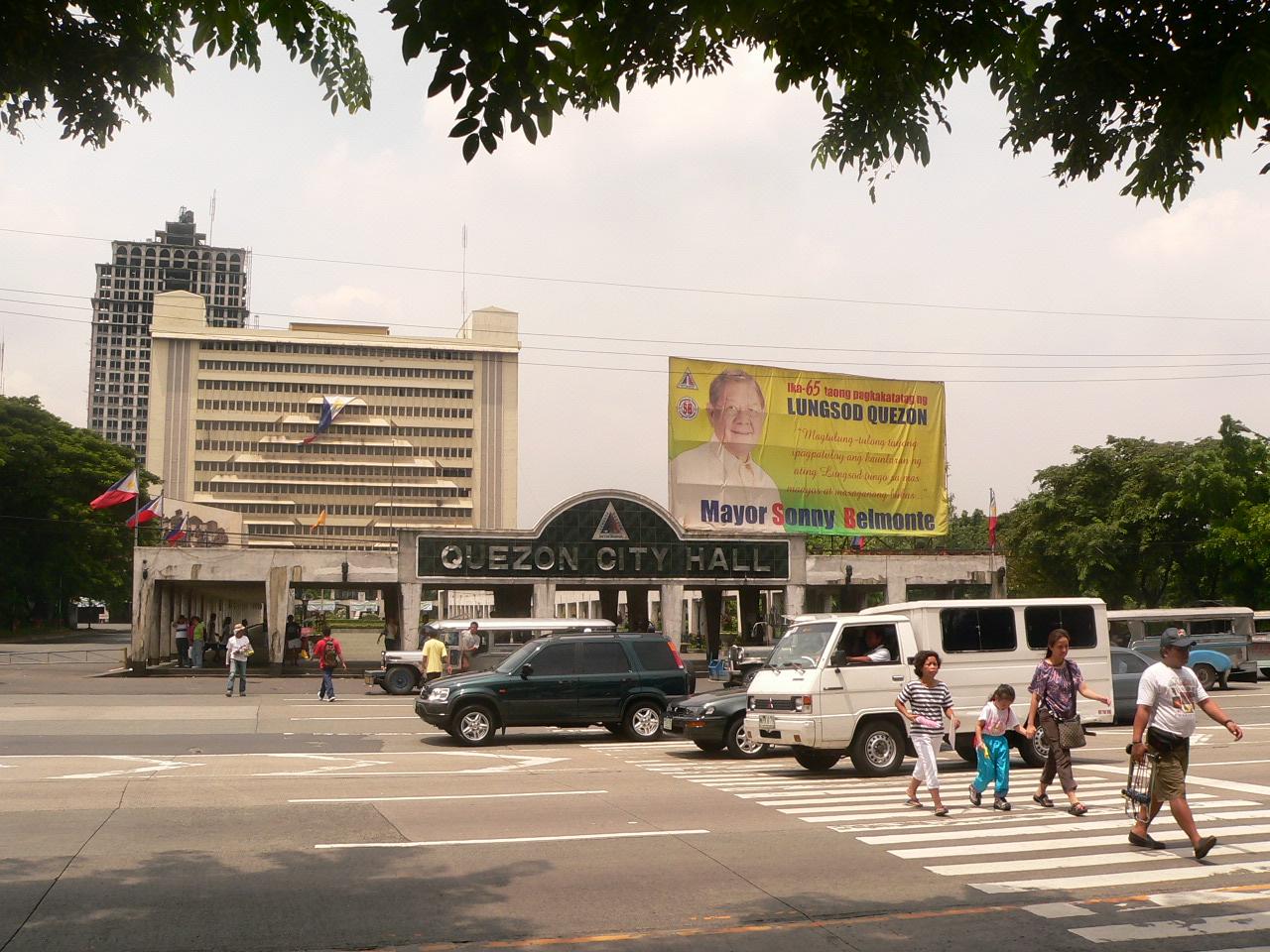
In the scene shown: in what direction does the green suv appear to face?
to the viewer's left

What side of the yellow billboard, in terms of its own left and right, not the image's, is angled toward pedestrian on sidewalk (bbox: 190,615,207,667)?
right

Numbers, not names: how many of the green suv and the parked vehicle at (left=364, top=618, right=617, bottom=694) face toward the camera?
0

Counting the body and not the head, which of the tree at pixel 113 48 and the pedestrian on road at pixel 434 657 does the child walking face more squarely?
the tree

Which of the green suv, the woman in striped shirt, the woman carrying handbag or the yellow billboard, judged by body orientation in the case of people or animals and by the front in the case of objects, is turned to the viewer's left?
the green suv

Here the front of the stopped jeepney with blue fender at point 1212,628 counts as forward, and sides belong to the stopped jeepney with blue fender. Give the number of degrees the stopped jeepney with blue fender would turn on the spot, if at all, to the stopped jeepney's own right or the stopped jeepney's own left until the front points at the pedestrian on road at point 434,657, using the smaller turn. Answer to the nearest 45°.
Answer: approximately 45° to the stopped jeepney's own left

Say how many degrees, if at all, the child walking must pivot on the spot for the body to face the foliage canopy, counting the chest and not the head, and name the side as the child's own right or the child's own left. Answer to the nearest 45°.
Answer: approximately 45° to the child's own right

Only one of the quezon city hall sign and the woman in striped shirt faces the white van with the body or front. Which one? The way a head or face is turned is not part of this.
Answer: the quezon city hall sign

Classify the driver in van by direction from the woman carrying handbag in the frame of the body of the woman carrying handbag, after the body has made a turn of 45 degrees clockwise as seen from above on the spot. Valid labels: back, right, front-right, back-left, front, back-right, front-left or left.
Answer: back-right

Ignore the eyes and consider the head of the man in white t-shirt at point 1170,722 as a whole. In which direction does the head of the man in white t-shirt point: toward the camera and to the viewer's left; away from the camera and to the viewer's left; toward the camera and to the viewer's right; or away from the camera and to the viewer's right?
toward the camera and to the viewer's right

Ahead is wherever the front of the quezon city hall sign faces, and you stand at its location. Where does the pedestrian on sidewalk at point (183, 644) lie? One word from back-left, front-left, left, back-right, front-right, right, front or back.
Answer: right

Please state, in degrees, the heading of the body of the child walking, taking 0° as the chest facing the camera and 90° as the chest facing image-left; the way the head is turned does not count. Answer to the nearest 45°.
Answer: approximately 315°

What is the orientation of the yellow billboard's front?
toward the camera

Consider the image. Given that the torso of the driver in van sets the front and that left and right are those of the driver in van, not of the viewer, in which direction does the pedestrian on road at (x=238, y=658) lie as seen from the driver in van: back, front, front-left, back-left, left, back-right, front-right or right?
front-right

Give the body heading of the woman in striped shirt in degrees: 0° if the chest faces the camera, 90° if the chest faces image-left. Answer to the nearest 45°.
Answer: approximately 315°
